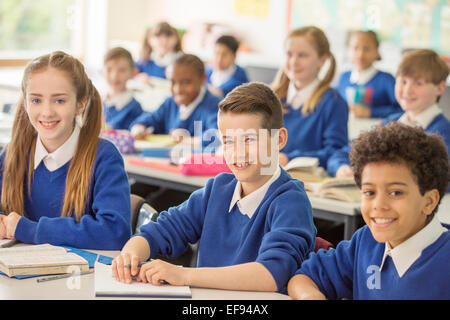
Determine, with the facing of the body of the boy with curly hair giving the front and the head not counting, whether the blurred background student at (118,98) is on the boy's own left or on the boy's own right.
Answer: on the boy's own right

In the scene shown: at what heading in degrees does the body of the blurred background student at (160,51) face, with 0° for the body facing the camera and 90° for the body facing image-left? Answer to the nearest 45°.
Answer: approximately 0°

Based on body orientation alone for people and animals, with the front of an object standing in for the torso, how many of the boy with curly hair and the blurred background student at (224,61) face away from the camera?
0

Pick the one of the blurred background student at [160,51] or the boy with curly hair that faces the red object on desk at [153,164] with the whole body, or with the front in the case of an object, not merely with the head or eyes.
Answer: the blurred background student

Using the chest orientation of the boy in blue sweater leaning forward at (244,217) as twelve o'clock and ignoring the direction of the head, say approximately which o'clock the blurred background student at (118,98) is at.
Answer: The blurred background student is roughly at 4 o'clock from the boy in blue sweater leaning forward.

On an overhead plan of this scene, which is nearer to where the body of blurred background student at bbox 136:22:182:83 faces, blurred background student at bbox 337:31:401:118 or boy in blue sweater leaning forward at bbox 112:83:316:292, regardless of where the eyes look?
the boy in blue sweater leaning forward

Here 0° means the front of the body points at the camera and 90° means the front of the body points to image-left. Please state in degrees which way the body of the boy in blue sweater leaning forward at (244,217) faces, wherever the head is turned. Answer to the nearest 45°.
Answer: approximately 45°

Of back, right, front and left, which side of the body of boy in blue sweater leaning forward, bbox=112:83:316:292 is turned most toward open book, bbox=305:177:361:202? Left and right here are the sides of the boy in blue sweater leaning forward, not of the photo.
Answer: back

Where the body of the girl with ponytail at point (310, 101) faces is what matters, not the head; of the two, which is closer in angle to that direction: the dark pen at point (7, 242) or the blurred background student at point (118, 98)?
the dark pen

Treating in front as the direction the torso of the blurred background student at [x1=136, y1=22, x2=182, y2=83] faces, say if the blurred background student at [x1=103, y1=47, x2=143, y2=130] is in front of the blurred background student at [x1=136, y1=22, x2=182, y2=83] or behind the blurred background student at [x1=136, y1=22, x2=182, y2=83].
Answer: in front

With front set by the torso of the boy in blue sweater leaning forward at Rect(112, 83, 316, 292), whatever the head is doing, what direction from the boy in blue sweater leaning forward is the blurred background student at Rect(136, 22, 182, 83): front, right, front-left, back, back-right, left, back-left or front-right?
back-right
